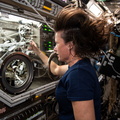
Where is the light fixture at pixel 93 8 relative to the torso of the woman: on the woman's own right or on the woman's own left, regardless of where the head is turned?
on the woman's own right

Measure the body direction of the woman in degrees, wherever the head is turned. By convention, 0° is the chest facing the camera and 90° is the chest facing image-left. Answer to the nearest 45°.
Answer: approximately 90°

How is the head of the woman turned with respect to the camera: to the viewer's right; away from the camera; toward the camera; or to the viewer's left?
to the viewer's left
